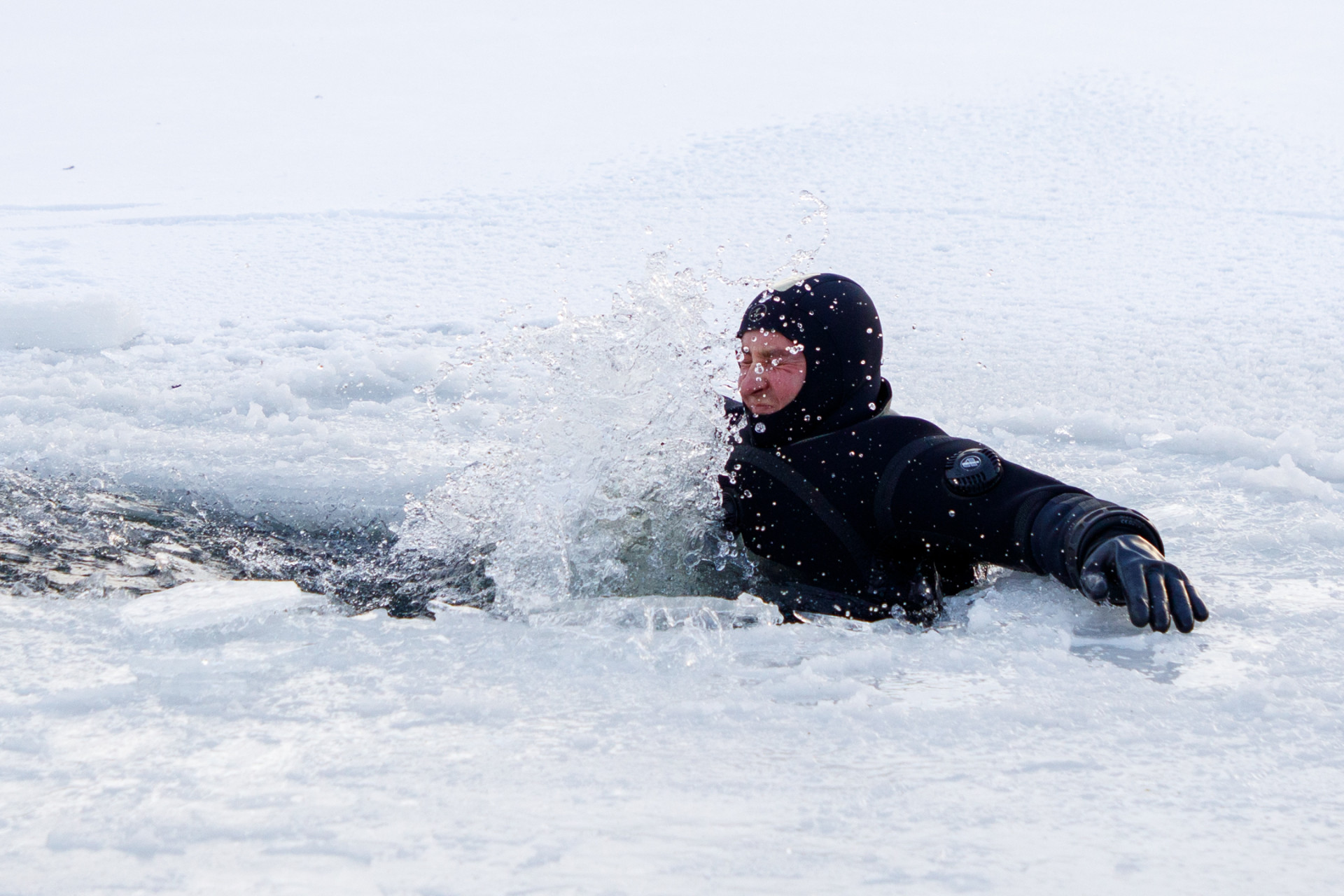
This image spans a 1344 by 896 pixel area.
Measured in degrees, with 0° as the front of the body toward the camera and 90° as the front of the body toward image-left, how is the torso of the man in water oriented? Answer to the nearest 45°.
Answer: approximately 45°

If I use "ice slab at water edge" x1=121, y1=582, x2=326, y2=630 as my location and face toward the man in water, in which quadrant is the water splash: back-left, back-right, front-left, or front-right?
front-left

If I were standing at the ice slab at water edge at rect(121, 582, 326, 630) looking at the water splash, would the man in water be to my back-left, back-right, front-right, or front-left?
front-right

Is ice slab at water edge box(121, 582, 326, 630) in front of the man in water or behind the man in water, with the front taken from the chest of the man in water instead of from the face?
in front
